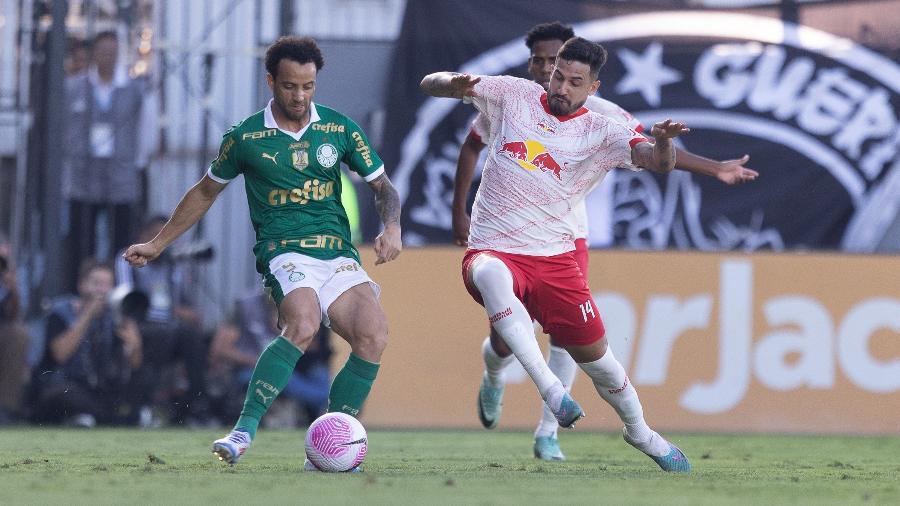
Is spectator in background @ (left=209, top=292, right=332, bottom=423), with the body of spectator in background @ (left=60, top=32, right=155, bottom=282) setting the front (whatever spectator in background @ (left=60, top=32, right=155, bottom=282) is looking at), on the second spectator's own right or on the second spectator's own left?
on the second spectator's own left

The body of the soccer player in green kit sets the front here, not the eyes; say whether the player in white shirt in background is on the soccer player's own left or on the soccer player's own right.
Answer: on the soccer player's own left

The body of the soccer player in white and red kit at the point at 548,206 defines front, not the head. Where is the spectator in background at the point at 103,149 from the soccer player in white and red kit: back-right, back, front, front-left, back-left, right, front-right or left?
back-right

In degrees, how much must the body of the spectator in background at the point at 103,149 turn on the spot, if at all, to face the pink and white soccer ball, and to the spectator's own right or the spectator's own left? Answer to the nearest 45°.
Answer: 0° — they already face it

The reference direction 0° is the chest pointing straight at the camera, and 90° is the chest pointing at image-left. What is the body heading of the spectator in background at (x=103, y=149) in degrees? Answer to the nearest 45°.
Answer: approximately 0°

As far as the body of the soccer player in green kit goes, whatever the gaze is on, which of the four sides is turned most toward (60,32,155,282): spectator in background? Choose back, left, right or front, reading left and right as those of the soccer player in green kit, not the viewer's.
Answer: back

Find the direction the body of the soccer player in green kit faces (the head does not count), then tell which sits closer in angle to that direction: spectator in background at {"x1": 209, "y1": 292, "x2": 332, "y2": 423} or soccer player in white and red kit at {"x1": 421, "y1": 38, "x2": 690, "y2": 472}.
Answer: the soccer player in white and red kit

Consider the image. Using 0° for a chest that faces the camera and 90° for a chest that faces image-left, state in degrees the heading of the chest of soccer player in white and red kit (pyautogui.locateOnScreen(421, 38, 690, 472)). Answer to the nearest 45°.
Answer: approximately 0°

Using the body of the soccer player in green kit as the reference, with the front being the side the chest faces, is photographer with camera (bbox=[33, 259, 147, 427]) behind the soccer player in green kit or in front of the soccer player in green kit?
behind

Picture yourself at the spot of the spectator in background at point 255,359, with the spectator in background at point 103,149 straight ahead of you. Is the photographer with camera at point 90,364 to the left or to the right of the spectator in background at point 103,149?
left

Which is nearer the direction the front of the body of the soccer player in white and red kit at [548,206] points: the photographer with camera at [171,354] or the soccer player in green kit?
the soccer player in green kit

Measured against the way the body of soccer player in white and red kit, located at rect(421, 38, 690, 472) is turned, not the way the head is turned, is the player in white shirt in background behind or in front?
behind
